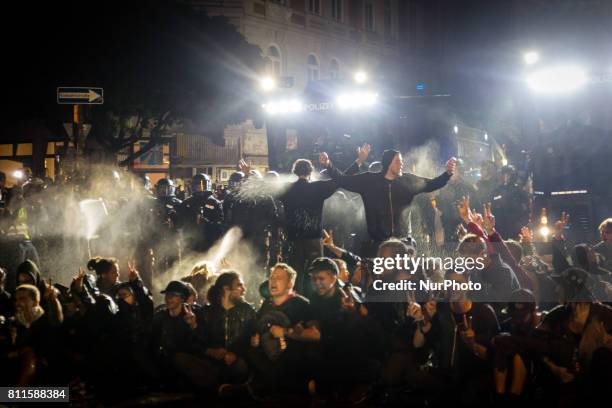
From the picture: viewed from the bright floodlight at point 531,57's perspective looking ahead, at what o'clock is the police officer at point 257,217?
The police officer is roughly at 2 o'clock from the bright floodlight.

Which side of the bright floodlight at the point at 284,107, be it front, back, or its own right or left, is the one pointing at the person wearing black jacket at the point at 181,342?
front

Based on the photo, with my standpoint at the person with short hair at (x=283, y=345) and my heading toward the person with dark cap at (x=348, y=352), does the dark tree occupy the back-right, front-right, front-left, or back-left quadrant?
back-left

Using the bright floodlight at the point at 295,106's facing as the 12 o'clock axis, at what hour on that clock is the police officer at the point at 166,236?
The police officer is roughly at 1 o'clock from the bright floodlight.

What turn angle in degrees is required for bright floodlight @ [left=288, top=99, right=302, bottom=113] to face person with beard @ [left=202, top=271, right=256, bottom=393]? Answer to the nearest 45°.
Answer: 0° — it already faces them

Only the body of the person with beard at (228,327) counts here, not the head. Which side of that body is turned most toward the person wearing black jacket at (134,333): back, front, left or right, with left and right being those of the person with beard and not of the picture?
right

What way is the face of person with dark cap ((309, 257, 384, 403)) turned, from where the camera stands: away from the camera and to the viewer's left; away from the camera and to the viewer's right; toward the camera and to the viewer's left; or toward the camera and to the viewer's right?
toward the camera and to the viewer's left

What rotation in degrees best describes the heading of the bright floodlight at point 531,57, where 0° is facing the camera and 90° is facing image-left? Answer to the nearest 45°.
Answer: approximately 0°
